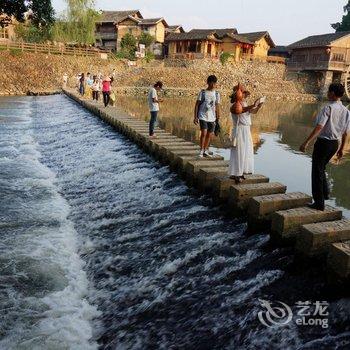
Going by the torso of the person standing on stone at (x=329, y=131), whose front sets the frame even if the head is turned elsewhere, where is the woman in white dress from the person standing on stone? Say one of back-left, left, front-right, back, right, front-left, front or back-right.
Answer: front

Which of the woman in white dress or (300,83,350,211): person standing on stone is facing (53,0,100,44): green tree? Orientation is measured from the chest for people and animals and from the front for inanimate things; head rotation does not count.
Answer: the person standing on stone

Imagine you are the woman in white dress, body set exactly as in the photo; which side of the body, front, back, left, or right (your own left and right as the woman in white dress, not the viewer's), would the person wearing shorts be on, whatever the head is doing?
left

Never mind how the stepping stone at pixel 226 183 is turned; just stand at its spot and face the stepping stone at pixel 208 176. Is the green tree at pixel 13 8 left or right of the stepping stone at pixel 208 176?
left

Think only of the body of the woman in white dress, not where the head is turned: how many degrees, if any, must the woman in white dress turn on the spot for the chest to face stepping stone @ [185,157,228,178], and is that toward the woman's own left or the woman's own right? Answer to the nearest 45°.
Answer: approximately 180°

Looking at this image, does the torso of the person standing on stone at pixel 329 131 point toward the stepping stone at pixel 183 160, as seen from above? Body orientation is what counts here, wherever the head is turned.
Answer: yes

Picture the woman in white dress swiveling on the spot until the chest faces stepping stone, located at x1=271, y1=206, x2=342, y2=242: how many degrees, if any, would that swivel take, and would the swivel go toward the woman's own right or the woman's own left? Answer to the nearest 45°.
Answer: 0° — they already face it

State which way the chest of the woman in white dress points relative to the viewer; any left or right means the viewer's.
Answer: facing the viewer and to the right of the viewer

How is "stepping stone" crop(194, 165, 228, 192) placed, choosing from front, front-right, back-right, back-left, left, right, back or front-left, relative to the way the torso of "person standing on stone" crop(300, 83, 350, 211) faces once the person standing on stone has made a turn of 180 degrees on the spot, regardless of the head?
back

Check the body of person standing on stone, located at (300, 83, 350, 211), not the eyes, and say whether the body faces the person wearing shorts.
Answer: yes

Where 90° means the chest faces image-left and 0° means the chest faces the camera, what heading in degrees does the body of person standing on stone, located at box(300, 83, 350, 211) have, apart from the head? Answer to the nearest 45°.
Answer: approximately 135°

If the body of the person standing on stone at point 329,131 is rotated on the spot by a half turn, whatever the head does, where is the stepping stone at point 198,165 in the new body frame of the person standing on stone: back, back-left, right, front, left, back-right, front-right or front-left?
back

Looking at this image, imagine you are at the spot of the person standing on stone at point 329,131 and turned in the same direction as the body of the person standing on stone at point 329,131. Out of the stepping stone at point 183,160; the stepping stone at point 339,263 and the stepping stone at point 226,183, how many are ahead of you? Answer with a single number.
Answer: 2

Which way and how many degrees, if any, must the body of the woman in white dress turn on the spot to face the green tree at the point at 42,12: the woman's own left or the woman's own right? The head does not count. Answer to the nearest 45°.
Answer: approximately 180°

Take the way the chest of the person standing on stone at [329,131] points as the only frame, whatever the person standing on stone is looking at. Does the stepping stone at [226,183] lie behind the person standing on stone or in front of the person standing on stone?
in front
